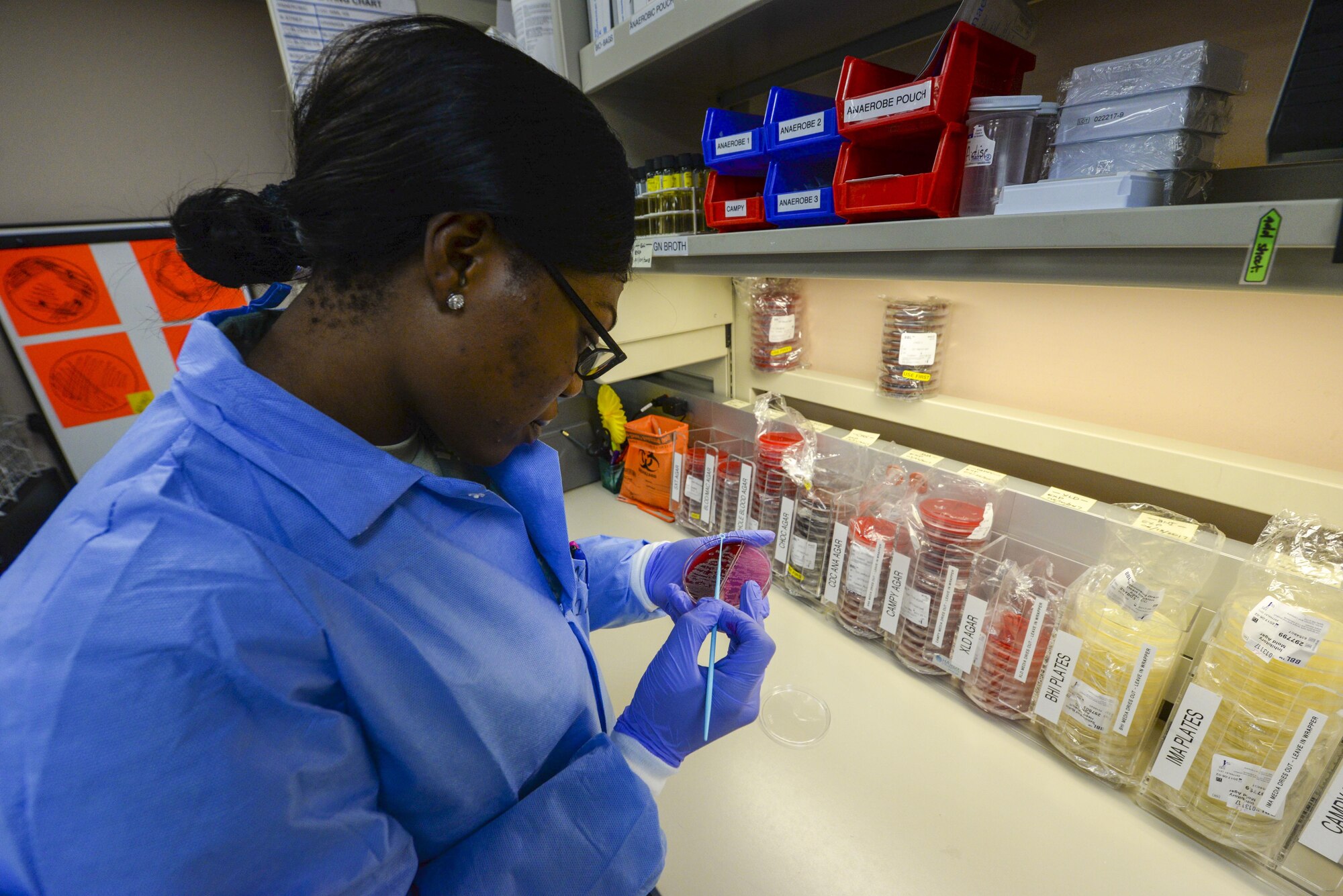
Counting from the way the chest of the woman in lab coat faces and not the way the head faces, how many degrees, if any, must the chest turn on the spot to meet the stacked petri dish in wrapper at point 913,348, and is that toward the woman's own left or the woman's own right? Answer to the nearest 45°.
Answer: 0° — they already face it

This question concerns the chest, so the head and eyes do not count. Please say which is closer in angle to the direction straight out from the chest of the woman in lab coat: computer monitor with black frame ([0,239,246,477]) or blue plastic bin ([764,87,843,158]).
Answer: the blue plastic bin

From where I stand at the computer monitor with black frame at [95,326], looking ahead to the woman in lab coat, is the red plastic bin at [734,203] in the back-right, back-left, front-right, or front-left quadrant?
front-left

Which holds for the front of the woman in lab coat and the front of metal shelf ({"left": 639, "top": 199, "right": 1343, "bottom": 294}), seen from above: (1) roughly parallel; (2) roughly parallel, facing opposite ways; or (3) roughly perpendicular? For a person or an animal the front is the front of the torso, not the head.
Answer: roughly parallel, facing opposite ways

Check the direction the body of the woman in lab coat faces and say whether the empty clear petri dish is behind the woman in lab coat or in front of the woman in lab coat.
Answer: in front

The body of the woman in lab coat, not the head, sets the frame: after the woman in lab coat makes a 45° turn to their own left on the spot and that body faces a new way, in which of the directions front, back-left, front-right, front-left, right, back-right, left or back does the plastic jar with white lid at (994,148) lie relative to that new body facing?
front-right

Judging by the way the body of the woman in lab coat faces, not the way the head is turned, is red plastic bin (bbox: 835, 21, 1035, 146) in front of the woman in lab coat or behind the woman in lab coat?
in front

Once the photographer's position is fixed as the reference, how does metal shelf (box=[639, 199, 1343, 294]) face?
facing the viewer and to the left of the viewer

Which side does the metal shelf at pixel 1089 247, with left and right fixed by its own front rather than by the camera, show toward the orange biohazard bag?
right

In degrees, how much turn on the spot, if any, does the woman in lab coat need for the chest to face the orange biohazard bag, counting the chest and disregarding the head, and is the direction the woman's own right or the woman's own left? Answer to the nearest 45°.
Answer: approximately 45° to the woman's own left

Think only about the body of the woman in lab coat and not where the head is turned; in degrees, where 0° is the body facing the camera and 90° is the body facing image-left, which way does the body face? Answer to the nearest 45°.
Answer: approximately 270°

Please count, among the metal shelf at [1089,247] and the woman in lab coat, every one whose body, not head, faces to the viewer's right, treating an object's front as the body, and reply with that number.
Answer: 1
